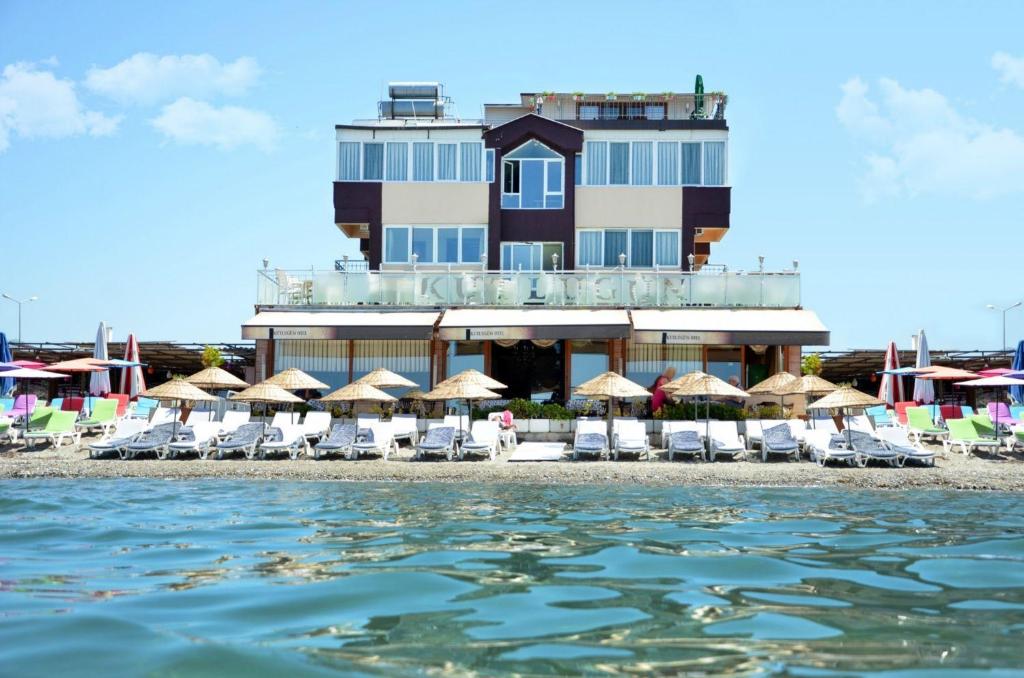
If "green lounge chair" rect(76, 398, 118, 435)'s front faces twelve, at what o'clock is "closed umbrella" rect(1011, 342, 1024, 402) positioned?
The closed umbrella is roughly at 8 o'clock from the green lounge chair.

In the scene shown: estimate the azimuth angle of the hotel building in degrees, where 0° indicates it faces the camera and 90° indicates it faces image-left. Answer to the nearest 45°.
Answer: approximately 0°

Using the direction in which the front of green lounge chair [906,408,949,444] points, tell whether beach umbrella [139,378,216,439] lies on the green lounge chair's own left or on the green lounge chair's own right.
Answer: on the green lounge chair's own right

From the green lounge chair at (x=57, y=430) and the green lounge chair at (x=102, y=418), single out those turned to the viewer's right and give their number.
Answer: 0

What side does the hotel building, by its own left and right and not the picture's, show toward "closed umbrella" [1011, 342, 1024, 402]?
left

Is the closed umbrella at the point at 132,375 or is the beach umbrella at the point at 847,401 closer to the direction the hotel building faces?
the beach umbrella

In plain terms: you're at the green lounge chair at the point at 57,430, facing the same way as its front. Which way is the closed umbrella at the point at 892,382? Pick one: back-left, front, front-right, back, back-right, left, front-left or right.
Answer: back-left

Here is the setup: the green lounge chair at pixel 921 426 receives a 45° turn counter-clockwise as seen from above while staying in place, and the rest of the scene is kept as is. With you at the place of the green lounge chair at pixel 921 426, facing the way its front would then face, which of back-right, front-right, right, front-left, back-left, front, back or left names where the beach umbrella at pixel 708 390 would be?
back-right

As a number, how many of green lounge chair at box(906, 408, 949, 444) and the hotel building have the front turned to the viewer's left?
0

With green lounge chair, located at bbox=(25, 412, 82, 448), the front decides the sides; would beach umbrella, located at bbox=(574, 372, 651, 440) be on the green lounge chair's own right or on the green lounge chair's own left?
on the green lounge chair's own left

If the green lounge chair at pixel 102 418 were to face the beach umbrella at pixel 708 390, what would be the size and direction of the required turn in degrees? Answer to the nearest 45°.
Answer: approximately 90° to its left

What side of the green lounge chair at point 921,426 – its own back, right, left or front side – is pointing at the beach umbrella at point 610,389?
right
